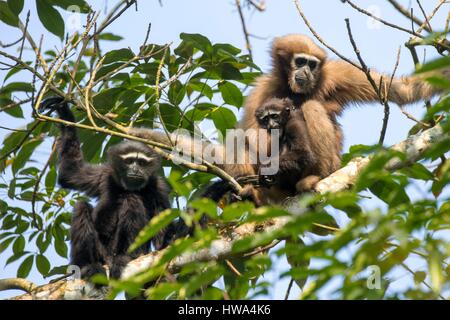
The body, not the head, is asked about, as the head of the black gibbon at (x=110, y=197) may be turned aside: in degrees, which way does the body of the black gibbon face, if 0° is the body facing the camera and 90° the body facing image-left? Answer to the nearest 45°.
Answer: approximately 0°

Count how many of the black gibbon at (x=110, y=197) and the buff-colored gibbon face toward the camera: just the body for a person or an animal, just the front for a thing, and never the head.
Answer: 2

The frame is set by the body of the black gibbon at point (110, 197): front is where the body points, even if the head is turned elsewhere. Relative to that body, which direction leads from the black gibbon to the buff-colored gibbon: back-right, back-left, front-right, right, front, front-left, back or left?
left

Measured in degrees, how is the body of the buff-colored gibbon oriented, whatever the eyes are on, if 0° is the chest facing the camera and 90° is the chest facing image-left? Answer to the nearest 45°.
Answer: approximately 0°

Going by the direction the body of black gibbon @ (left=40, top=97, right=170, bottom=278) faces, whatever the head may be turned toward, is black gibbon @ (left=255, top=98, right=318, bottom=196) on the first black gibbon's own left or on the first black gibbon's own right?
on the first black gibbon's own left

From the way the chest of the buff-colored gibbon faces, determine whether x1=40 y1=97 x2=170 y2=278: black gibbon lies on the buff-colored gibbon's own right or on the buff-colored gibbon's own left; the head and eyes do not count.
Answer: on the buff-colored gibbon's own right
